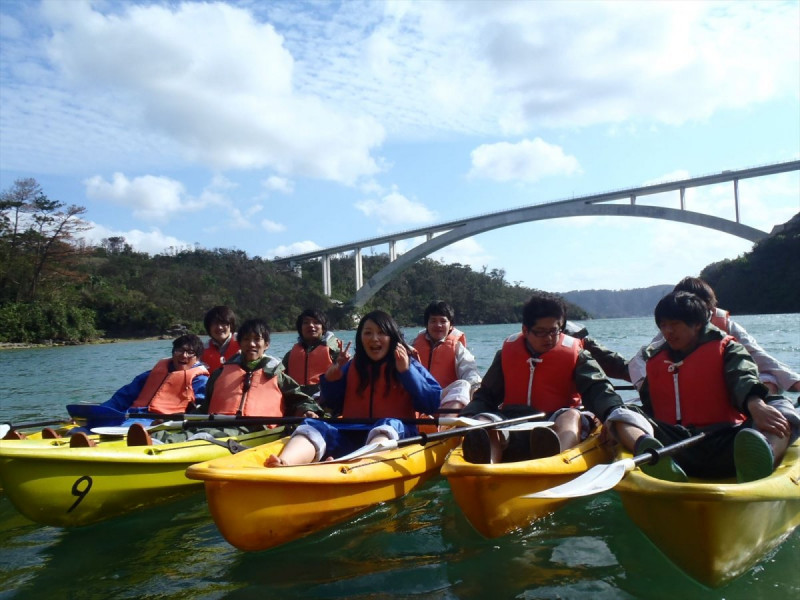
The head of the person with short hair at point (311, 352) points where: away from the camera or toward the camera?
toward the camera

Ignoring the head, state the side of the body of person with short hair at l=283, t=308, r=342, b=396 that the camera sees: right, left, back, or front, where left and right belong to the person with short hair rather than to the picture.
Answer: front

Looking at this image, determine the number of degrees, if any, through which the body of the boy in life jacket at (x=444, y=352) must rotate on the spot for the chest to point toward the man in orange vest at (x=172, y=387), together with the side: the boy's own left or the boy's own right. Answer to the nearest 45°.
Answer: approximately 90° to the boy's own right

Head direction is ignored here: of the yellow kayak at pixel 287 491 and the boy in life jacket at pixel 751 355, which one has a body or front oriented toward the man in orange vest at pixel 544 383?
the boy in life jacket

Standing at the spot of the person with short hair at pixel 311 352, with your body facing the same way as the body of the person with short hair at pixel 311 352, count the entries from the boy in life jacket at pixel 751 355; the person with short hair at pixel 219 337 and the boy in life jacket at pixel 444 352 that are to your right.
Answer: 1

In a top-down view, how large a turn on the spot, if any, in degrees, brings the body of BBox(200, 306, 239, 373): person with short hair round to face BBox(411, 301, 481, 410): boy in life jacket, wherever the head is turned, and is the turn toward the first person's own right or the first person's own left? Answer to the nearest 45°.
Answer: approximately 45° to the first person's own left

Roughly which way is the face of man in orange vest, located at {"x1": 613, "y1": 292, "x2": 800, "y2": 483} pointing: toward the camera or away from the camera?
toward the camera

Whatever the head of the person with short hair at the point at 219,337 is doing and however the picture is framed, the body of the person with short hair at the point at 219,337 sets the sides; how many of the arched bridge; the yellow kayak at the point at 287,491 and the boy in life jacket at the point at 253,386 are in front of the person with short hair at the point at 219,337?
2

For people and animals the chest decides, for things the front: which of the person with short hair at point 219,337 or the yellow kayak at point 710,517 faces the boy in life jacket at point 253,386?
the person with short hair

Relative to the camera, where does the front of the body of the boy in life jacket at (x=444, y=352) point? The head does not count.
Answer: toward the camera

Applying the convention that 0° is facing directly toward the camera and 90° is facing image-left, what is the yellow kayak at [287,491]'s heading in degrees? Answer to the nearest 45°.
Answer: approximately 45°

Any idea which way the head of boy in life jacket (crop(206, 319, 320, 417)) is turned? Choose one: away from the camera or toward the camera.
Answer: toward the camera

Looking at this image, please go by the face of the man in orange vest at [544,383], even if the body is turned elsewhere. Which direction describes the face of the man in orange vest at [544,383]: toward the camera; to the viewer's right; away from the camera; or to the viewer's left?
toward the camera

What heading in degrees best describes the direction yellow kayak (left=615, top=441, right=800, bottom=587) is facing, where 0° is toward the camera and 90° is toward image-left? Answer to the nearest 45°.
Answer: approximately 0°

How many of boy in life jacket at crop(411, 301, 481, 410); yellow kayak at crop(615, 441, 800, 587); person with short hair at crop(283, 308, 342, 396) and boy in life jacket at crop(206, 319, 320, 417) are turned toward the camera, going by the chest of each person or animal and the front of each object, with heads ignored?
4
